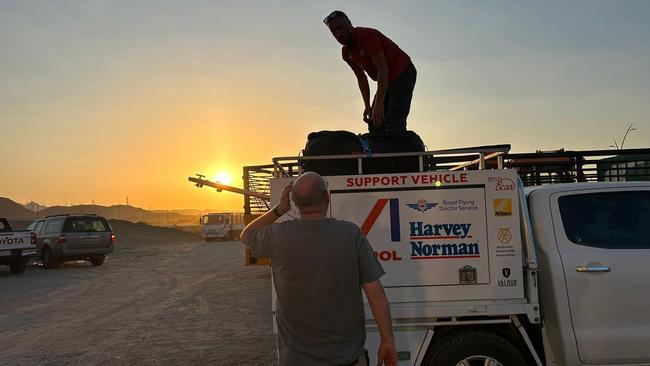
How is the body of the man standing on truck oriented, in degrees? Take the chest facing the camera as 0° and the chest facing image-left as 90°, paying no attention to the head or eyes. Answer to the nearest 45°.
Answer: approximately 45°

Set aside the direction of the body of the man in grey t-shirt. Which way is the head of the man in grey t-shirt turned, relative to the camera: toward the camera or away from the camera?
away from the camera

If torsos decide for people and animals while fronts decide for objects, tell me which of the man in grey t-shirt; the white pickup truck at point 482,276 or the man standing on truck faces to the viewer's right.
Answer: the white pickup truck

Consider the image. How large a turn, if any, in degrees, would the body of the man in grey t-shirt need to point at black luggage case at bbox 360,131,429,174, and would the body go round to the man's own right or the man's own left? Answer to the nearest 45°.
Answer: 0° — they already face it

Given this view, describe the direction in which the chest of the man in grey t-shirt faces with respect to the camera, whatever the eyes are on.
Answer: away from the camera

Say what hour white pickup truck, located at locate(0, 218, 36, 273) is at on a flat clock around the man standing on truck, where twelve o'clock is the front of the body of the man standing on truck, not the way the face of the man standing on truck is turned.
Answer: The white pickup truck is roughly at 3 o'clock from the man standing on truck.

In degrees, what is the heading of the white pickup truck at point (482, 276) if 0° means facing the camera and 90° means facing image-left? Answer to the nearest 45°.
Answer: approximately 270°
